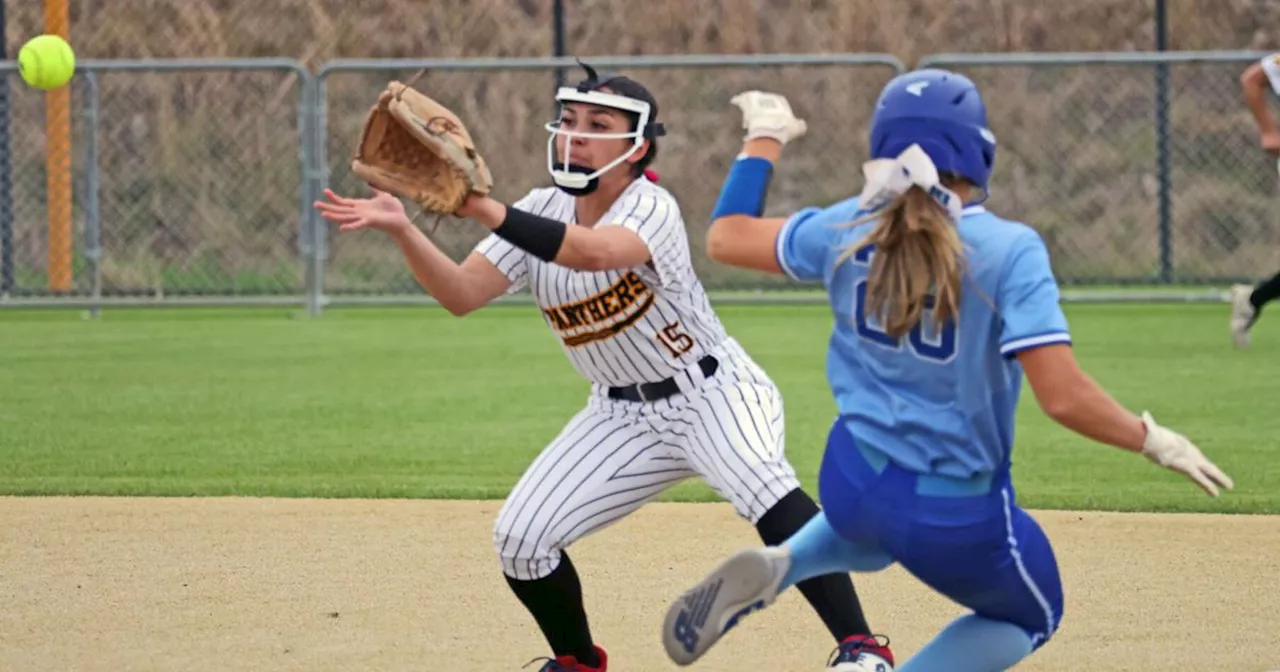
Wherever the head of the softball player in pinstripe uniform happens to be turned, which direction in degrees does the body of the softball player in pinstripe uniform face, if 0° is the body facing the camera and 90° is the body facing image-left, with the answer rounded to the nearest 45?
approximately 45°

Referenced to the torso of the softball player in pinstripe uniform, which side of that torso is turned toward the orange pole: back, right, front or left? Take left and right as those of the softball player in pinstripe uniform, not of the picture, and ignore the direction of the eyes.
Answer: right

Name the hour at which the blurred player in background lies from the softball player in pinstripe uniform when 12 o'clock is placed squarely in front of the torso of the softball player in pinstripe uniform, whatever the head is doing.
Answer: The blurred player in background is roughly at 6 o'clock from the softball player in pinstripe uniform.
